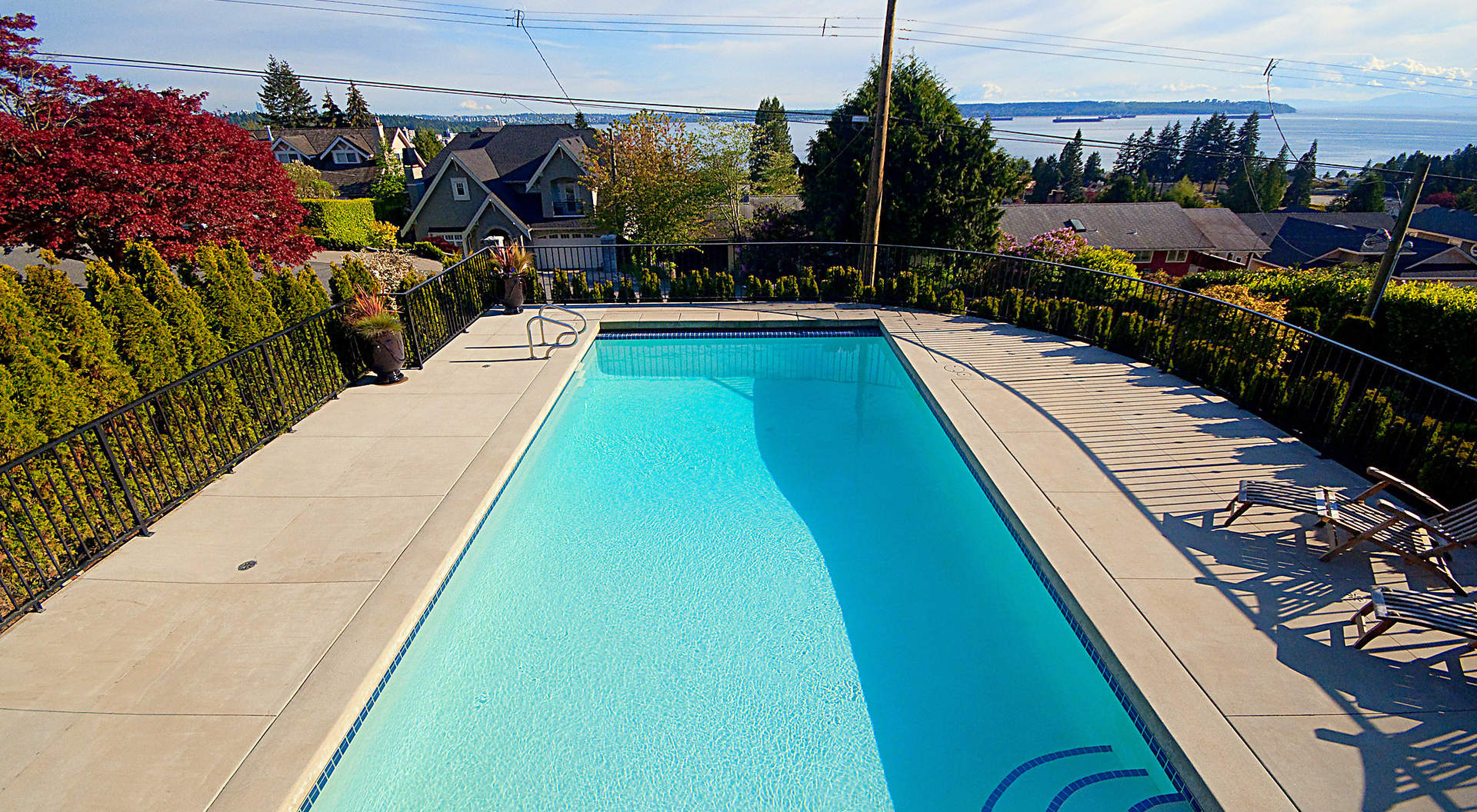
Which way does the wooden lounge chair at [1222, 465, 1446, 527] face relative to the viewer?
to the viewer's left

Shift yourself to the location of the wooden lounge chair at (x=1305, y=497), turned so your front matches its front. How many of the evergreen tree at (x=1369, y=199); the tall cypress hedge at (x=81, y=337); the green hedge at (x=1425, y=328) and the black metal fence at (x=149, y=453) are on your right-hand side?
2

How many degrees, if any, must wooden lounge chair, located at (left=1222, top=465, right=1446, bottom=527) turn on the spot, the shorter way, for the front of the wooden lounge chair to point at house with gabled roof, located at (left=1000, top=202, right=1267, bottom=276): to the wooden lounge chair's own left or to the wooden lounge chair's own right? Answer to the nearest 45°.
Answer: approximately 90° to the wooden lounge chair's own right

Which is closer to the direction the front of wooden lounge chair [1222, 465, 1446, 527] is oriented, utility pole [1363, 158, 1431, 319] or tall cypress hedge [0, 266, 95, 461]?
the tall cypress hedge

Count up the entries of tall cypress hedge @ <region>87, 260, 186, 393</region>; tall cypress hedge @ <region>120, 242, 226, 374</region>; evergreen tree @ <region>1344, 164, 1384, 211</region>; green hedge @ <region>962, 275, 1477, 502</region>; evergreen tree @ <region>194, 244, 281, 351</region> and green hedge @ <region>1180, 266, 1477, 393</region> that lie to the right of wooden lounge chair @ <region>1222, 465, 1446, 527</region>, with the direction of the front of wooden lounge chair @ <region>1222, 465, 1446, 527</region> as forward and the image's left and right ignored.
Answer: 3

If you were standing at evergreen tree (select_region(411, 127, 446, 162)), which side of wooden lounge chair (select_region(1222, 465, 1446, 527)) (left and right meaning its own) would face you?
front

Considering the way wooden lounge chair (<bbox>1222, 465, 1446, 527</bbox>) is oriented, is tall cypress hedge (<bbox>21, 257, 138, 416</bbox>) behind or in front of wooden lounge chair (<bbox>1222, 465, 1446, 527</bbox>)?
in front

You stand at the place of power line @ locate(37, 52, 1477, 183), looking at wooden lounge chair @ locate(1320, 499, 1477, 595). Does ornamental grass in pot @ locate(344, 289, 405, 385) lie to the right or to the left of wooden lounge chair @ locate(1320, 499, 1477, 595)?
right

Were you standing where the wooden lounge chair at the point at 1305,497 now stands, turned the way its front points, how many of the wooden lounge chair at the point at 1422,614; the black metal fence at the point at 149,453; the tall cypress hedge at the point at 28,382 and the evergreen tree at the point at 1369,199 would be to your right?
1

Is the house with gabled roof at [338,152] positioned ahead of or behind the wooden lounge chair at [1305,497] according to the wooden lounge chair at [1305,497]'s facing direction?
ahead

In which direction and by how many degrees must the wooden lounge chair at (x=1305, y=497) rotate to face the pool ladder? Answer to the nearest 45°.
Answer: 0° — it already faces it

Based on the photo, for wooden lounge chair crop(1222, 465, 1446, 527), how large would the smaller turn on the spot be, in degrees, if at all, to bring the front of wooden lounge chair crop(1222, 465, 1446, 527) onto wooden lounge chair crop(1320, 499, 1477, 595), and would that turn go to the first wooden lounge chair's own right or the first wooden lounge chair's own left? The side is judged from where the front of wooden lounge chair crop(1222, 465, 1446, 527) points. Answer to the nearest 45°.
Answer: approximately 180°

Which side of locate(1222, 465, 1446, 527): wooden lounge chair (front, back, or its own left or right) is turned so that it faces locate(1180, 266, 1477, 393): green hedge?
right

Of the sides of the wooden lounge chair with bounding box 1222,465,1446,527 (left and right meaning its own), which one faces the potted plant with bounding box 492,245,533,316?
front

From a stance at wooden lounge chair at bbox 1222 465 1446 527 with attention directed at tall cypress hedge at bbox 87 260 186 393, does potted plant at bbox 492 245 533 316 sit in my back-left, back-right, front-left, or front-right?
front-right

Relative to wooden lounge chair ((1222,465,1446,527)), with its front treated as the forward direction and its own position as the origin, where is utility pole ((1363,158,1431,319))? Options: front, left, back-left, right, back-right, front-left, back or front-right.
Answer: right

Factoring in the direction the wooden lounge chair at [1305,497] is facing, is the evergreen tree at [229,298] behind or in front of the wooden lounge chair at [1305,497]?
in front

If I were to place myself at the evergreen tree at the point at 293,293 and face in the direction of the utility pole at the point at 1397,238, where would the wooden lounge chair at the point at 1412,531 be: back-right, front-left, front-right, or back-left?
front-right

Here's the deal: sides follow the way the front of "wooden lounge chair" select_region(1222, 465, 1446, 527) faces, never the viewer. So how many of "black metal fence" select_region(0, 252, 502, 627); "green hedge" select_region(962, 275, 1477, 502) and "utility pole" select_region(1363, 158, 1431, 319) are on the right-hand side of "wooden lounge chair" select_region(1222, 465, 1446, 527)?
2

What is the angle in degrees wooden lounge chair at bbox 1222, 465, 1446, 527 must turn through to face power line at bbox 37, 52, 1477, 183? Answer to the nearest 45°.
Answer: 0° — it already faces it
